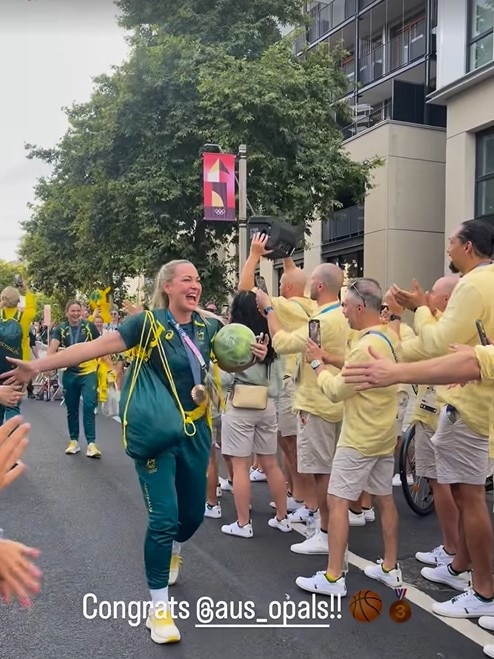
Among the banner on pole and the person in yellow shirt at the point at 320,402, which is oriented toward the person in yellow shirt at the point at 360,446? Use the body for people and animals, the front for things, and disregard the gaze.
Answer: the banner on pole

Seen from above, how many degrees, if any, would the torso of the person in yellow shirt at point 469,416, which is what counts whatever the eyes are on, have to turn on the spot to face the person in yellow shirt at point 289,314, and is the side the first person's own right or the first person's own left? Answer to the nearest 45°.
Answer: approximately 45° to the first person's own right

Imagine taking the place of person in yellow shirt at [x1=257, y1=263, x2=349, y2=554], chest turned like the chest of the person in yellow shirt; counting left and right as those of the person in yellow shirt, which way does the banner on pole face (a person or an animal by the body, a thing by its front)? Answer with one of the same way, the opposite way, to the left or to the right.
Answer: to the left

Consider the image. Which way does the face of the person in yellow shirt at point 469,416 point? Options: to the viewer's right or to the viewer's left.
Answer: to the viewer's left

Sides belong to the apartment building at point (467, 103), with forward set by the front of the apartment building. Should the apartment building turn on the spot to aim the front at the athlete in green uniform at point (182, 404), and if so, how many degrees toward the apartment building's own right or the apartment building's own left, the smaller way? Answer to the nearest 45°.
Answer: approximately 45° to the apartment building's own left

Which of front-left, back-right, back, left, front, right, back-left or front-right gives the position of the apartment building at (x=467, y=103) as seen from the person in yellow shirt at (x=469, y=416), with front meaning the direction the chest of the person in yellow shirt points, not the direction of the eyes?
right

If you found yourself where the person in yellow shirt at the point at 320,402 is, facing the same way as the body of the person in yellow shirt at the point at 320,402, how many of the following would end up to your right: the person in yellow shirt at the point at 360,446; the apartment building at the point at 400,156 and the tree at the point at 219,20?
2

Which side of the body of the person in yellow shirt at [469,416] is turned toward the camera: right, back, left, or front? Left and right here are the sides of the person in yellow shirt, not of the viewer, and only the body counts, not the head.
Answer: left

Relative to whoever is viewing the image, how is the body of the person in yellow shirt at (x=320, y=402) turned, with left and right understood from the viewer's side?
facing to the left of the viewer

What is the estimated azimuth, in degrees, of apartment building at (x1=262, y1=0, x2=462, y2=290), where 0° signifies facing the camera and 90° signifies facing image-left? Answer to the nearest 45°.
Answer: approximately 45°

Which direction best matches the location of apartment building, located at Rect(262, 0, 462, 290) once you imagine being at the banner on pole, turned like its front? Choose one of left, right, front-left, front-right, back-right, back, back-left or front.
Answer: back-left

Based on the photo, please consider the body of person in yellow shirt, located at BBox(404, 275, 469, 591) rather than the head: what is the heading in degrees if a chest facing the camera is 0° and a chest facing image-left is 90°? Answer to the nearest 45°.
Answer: approximately 90°

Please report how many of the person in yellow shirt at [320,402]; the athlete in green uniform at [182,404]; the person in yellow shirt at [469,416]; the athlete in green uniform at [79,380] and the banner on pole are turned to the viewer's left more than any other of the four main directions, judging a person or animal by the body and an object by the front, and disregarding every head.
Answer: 2

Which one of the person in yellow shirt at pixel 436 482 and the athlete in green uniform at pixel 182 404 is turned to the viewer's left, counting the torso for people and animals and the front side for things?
the person in yellow shirt
